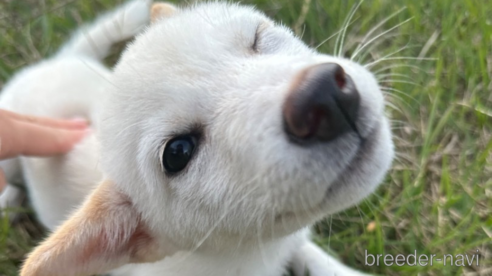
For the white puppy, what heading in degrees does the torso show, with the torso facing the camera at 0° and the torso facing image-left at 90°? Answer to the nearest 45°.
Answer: approximately 315°
